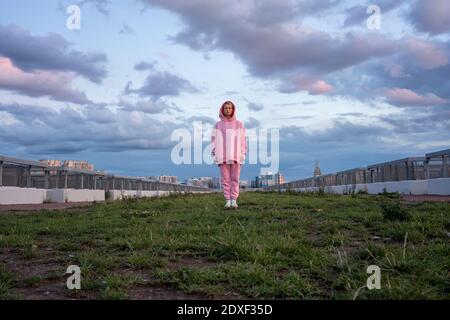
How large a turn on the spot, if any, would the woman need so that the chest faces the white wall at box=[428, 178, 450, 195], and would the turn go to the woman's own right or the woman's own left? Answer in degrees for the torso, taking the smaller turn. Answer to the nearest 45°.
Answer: approximately 135° to the woman's own left

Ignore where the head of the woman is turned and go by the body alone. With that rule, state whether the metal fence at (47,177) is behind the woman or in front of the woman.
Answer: behind

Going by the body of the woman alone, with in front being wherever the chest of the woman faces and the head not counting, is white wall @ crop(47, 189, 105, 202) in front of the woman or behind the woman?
behind

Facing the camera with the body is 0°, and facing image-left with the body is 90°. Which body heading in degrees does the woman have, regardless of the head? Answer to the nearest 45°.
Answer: approximately 0°

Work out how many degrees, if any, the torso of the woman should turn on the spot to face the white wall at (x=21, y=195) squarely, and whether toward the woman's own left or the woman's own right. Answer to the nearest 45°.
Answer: approximately 135° to the woman's own right

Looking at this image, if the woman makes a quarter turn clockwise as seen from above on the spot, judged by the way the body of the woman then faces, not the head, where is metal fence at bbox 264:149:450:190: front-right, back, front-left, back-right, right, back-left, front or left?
back-right
